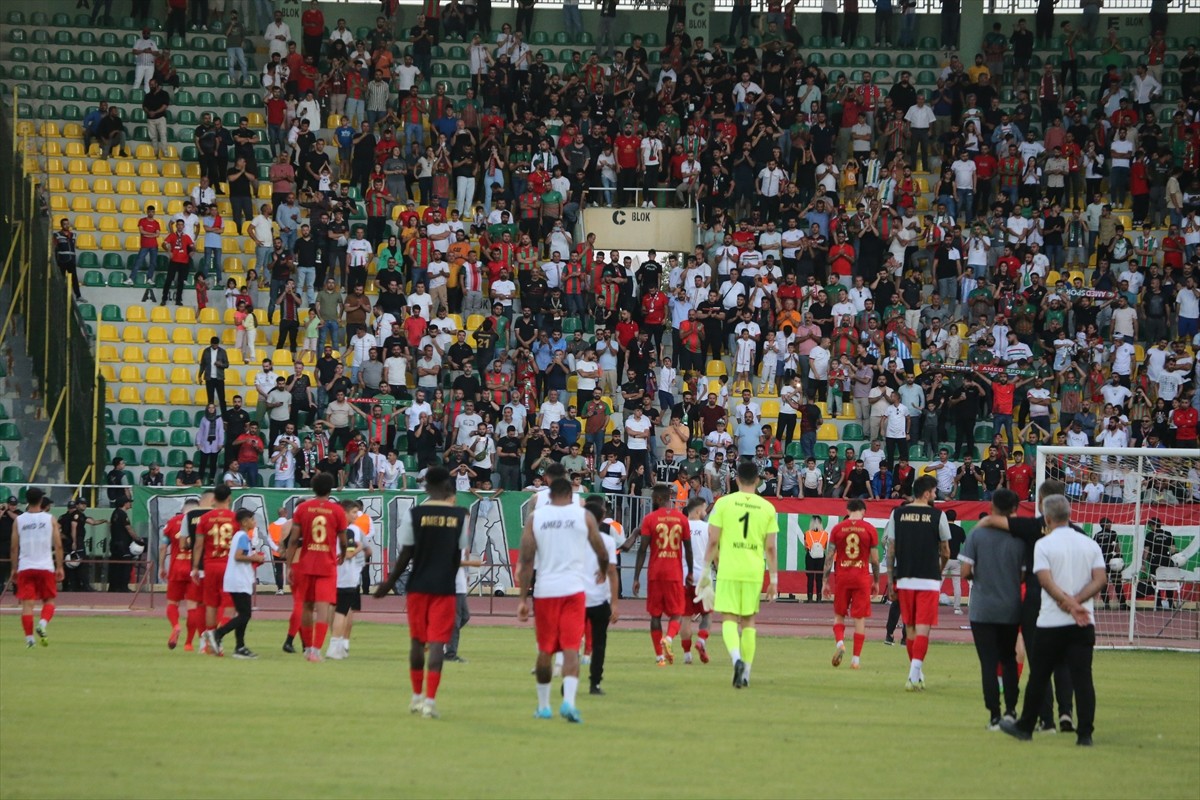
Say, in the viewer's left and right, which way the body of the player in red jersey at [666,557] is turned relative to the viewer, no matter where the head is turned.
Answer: facing away from the viewer

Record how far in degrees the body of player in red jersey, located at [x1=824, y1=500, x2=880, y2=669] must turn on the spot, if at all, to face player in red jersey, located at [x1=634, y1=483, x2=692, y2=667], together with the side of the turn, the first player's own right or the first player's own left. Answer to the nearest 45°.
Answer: approximately 90° to the first player's own left

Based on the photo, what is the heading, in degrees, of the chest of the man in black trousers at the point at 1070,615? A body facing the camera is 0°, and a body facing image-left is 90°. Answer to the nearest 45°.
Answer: approximately 135°

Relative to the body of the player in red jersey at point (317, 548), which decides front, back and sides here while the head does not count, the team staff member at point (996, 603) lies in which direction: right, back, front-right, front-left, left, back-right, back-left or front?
back-right

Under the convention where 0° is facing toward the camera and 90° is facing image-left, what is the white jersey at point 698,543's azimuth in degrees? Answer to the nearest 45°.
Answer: approximately 180°
